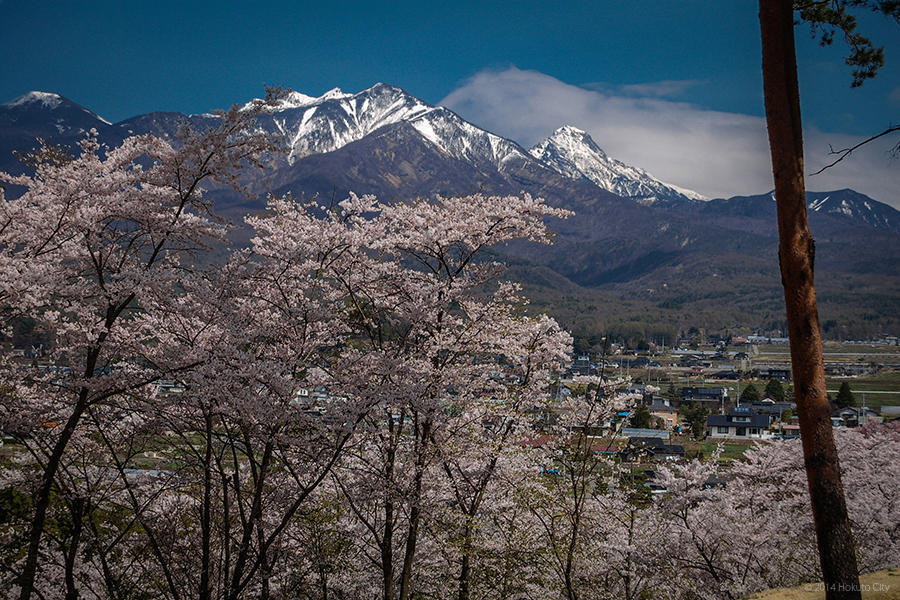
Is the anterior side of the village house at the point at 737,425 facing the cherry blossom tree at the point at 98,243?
yes

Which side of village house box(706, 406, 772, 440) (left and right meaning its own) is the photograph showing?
front
